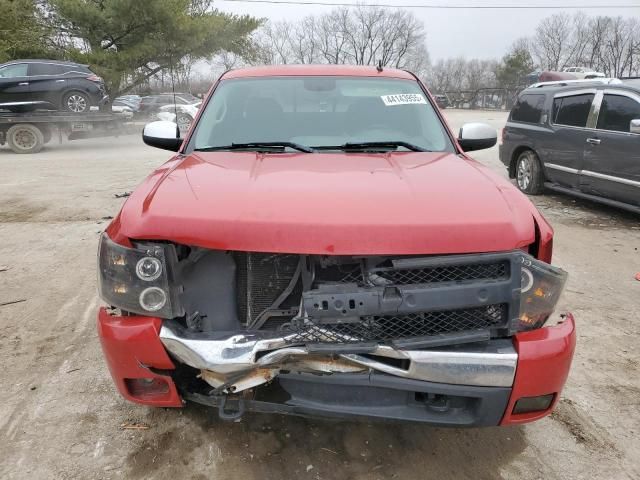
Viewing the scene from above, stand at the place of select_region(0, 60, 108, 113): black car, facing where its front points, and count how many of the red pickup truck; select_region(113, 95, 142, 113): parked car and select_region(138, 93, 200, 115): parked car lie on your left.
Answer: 1

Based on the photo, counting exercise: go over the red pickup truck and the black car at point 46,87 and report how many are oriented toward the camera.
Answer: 1

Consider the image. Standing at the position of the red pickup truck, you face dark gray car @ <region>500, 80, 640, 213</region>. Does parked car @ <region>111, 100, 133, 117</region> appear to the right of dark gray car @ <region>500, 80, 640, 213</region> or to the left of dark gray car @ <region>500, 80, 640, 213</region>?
left

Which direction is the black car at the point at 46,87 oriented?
to the viewer's left

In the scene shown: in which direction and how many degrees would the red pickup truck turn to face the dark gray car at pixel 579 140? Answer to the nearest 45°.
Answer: approximately 135° to its left

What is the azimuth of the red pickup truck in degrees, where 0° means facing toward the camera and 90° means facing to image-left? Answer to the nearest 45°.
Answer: approximately 0°

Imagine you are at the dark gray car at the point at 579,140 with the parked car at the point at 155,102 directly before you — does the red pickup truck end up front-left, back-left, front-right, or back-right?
back-left
